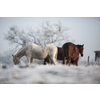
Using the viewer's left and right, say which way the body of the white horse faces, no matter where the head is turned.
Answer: facing to the left of the viewer

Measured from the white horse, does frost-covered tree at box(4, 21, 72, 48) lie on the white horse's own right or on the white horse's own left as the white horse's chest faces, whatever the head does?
on the white horse's own right

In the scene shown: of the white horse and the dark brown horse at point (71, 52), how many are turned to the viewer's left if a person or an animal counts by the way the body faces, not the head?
1

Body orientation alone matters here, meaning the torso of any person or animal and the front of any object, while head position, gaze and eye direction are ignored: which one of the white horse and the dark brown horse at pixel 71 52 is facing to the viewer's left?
the white horse
